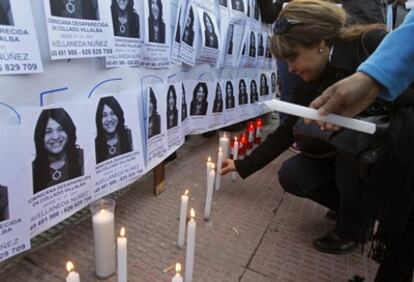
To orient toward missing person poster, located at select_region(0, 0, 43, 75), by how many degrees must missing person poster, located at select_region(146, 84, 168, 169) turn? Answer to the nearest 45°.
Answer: approximately 90° to its right

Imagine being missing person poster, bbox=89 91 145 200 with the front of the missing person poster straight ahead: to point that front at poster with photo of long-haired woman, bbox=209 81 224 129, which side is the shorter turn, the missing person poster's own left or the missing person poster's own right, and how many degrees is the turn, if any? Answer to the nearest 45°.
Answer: approximately 90° to the missing person poster's own left

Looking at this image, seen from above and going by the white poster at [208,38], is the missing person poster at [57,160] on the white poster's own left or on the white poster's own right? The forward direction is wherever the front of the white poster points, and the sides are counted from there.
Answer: on the white poster's own right

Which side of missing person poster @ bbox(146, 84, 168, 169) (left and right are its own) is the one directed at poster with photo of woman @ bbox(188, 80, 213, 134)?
left

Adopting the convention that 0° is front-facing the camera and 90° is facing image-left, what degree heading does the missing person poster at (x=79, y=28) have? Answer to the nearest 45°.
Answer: approximately 315°

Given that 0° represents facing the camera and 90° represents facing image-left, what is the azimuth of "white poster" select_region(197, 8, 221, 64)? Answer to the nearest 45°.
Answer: approximately 315°

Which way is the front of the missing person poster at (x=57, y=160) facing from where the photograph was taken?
facing the viewer and to the right of the viewer

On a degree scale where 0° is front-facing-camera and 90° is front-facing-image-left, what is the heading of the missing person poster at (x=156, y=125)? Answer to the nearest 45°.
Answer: approximately 315°
